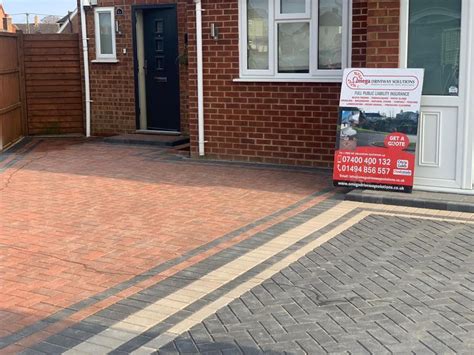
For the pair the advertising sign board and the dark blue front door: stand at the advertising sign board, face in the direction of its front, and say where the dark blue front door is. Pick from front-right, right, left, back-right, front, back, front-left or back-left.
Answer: back-right

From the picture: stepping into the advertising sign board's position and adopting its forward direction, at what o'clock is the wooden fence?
The wooden fence is roughly at 4 o'clock from the advertising sign board.

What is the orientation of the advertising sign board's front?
toward the camera

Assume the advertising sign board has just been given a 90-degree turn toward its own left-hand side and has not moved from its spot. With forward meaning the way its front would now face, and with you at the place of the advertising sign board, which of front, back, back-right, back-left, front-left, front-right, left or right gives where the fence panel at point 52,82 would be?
back-left

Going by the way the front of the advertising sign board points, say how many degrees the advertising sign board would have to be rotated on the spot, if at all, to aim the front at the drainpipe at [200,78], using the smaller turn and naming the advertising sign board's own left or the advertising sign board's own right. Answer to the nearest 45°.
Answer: approximately 135° to the advertising sign board's own right

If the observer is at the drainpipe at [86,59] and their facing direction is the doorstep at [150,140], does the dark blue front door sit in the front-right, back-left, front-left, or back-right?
front-left

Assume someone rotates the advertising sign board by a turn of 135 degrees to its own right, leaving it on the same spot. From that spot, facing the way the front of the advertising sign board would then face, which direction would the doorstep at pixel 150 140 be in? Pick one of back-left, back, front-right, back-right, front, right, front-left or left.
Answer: front

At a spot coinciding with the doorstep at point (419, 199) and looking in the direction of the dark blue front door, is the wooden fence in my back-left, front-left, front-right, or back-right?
front-left
